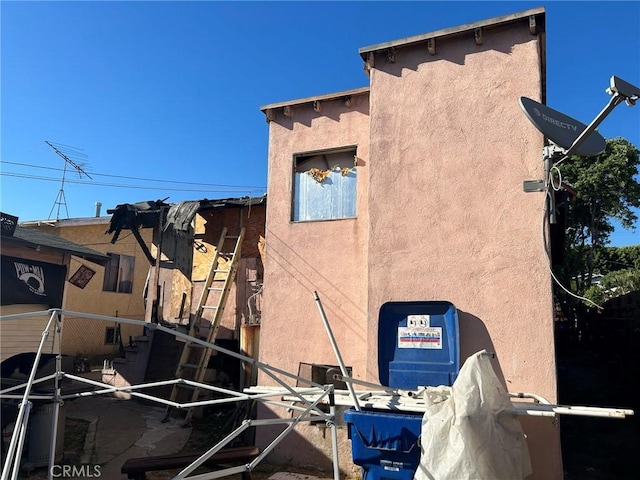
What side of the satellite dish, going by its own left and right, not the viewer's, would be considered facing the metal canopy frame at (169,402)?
right

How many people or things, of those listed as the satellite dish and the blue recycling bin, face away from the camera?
0

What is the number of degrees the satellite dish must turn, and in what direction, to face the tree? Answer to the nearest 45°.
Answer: approximately 135° to its left

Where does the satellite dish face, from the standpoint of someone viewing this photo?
facing the viewer and to the right of the viewer

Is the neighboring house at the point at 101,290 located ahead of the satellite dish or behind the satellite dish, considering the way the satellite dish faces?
behind

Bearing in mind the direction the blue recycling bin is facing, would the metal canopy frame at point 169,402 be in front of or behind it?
in front

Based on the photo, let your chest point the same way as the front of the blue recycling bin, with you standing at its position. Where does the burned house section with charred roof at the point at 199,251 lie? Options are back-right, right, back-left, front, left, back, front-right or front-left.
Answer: back-right

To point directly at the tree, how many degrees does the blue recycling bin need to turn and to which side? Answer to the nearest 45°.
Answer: approximately 135° to its left
